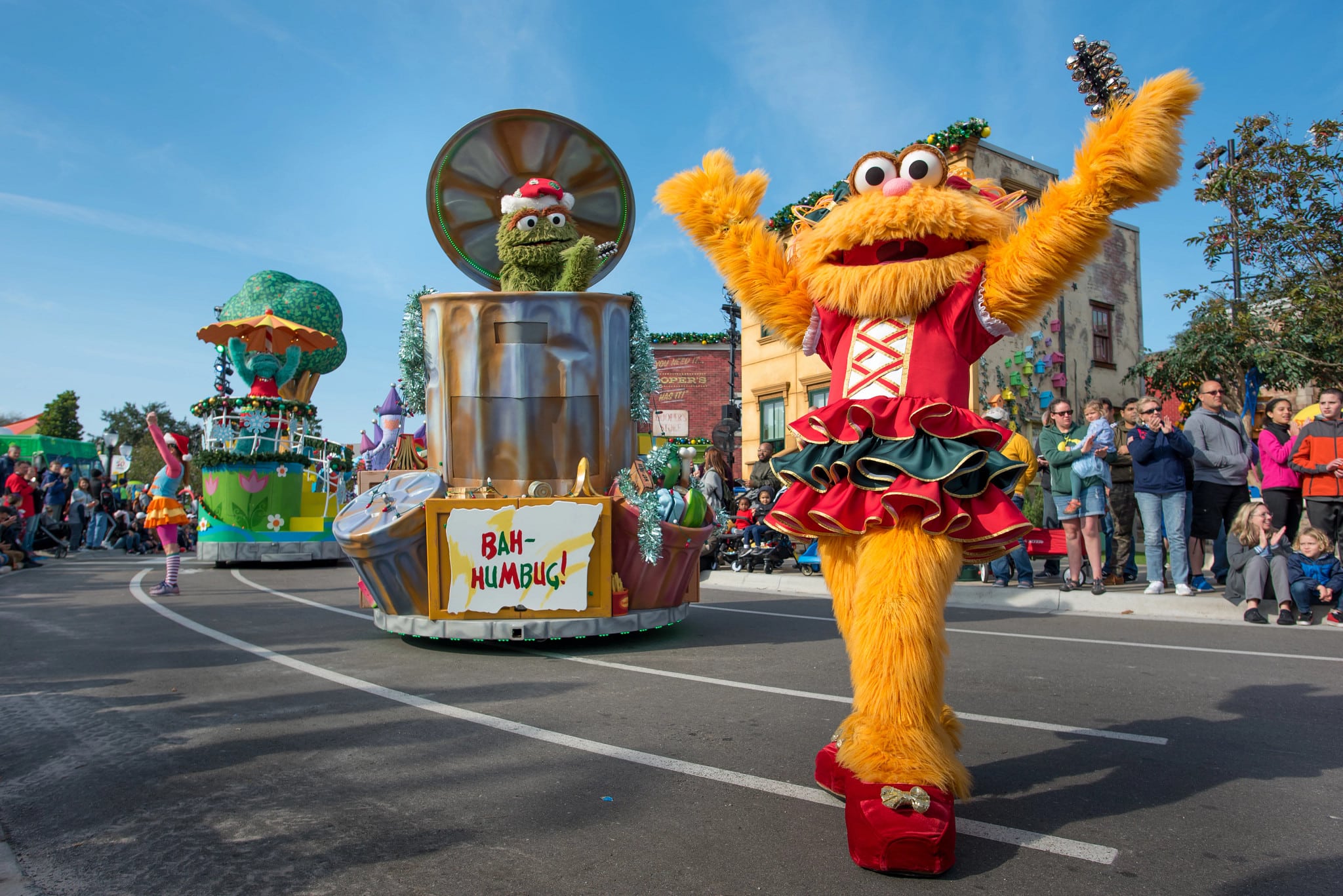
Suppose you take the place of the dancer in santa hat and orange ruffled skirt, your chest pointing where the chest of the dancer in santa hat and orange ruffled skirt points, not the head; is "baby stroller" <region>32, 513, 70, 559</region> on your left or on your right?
on your right

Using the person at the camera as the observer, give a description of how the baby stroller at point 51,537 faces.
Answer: facing to the right of the viewer

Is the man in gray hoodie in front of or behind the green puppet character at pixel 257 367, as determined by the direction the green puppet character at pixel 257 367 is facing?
in front

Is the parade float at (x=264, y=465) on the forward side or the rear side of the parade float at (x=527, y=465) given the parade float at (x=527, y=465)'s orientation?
on the rear side

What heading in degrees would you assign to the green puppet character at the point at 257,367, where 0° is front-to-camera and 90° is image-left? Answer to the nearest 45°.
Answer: approximately 0°

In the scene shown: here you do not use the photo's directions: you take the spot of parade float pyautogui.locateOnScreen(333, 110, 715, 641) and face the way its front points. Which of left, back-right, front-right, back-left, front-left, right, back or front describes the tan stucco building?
back-left

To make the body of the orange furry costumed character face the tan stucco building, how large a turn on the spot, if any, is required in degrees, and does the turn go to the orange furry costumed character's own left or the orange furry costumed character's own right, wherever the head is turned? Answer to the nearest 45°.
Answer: approximately 180°

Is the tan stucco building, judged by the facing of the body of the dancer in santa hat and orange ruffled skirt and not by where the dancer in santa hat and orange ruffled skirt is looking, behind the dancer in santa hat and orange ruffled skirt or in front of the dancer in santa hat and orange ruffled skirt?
behind
